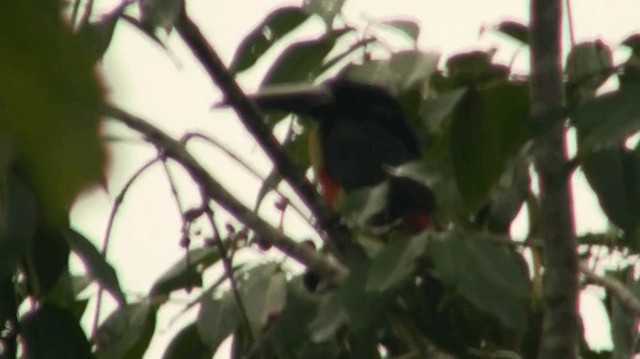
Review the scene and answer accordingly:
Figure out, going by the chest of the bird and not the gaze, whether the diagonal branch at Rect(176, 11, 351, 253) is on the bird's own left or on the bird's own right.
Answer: on the bird's own left

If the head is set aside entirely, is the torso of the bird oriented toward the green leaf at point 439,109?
no

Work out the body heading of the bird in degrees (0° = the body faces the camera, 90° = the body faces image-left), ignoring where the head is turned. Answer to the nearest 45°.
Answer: approximately 90°

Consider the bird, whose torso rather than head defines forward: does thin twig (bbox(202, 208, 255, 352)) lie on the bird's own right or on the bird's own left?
on the bird's own left
